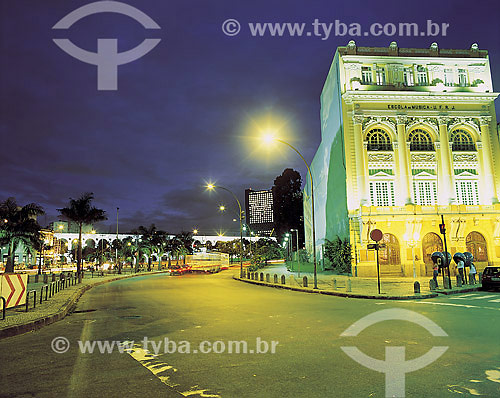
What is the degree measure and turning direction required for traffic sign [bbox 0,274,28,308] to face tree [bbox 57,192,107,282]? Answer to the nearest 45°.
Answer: approximately 180°

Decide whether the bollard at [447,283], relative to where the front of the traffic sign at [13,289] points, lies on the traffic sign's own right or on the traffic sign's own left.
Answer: on the traffic sign's own left

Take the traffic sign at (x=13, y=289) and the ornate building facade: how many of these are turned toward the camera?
2

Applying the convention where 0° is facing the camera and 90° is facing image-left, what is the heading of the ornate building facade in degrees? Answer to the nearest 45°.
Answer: approximately 0°

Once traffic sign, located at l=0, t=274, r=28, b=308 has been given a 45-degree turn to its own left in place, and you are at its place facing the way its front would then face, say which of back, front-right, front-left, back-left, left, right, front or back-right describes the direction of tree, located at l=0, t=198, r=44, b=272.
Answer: back-left

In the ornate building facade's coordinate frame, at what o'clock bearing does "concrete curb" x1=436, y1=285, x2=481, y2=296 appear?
The concrete curb is roughly at 12 o'clock from the ornate building facade.

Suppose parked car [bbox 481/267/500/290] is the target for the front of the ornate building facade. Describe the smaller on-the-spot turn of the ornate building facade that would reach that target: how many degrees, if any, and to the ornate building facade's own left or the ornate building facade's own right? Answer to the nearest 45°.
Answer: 0° — it already faces it

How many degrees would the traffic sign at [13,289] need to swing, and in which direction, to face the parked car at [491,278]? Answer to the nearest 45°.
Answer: approximately 90° to its left

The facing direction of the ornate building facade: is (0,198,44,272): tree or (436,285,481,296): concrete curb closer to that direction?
the concrete curb

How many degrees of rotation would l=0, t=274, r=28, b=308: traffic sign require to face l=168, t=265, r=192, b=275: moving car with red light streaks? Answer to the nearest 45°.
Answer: approximately 135° to its left

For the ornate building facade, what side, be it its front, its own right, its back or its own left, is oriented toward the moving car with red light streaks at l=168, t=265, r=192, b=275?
right

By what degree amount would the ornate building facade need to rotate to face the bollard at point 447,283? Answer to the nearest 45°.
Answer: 0° — it already faces it

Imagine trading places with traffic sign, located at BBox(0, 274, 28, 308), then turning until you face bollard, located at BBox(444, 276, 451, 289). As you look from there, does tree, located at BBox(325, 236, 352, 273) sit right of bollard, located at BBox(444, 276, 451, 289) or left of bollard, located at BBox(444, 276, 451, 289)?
left
